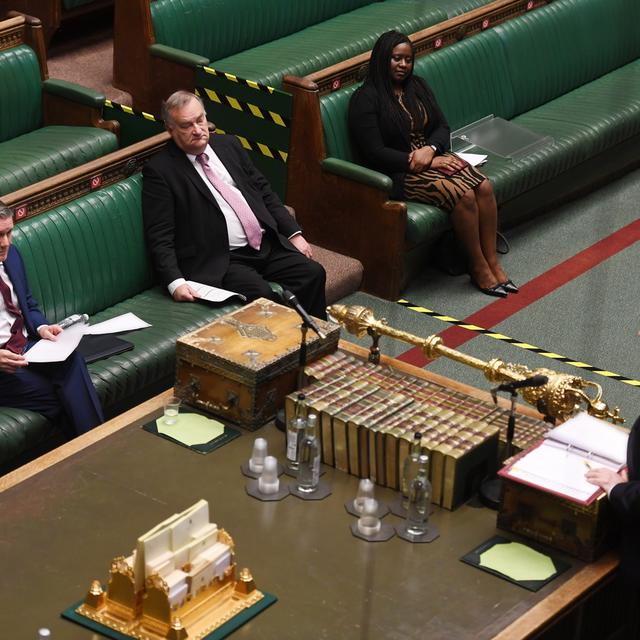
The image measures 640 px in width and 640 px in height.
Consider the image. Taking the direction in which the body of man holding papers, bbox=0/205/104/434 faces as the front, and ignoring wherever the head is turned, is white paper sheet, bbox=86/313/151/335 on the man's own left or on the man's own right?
on the man's own left

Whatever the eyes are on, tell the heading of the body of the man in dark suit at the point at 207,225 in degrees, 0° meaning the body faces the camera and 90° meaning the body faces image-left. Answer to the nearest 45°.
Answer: approximately 315°

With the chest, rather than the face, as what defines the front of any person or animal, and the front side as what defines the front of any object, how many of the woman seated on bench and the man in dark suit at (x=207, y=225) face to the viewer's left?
0

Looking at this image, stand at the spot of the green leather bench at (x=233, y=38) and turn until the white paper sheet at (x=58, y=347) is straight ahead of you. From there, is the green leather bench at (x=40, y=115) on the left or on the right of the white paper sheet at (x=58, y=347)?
right

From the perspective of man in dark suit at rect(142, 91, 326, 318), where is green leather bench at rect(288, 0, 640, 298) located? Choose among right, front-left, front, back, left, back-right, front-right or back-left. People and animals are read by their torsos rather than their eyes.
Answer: left

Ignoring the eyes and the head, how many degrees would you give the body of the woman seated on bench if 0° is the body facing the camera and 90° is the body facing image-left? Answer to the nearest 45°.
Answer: approximately 315°

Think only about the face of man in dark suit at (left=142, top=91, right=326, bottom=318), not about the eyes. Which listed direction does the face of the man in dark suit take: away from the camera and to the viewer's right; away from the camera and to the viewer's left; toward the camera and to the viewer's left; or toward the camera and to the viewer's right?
toward the camera and to the viewer's right
